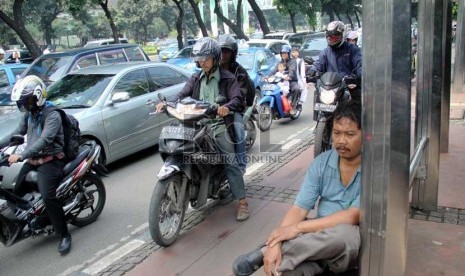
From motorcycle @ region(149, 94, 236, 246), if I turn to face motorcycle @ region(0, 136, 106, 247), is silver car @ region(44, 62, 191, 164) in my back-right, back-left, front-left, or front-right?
front-right

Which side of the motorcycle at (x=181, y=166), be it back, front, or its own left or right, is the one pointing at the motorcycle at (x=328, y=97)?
back

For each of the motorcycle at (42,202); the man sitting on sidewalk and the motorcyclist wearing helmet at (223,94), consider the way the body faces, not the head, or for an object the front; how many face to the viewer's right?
0

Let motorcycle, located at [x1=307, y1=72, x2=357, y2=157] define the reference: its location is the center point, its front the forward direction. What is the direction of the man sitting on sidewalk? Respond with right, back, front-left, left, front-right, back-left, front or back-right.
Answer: front

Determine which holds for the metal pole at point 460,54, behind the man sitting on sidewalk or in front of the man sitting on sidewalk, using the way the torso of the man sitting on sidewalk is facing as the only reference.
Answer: behind

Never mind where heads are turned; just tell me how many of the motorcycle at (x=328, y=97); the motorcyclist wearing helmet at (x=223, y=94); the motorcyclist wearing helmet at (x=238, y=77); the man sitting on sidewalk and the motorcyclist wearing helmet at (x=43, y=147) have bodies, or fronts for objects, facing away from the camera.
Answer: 0

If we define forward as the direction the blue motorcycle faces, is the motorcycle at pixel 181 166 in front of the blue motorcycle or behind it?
in front

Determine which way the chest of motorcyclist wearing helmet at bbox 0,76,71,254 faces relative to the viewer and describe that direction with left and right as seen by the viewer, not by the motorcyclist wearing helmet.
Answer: facing the viewer and to the left of the viewer

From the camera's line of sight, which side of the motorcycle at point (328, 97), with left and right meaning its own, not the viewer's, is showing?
front

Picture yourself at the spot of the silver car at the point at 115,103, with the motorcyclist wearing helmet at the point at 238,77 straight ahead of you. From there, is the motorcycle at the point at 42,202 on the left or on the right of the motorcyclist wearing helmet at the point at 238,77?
right

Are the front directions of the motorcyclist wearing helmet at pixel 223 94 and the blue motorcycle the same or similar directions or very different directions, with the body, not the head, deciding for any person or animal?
same or similar directions

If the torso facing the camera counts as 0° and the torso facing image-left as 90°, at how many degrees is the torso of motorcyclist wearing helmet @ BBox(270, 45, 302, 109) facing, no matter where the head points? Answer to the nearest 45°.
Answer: approximately 45°

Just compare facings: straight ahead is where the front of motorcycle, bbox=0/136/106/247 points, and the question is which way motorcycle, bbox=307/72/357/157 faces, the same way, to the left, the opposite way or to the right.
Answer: the same way

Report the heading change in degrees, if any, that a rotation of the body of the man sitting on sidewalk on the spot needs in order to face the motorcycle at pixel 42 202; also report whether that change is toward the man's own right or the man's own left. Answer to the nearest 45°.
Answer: approximately 90° to the man's own right

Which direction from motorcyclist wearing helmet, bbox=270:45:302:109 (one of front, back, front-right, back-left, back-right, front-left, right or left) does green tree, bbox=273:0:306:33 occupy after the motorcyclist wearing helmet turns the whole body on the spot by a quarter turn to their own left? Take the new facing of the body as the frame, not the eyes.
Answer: back-left

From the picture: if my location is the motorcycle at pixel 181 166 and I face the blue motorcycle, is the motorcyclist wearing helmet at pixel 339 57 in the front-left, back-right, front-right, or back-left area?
front-right
